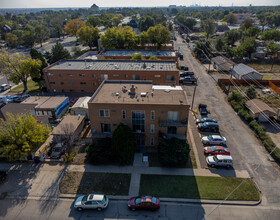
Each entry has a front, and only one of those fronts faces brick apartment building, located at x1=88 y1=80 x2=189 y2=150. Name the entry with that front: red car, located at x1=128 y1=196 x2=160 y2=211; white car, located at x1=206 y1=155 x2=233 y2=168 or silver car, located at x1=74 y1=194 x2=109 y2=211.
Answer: white car, located at x1=206 y1=155 x2=233 y2=168

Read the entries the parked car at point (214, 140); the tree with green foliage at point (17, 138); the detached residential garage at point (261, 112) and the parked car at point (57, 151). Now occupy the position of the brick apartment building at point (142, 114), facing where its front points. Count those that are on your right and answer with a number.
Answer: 2

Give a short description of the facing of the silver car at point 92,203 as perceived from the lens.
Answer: facing to the left of the viewer

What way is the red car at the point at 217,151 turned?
to the viewer's left

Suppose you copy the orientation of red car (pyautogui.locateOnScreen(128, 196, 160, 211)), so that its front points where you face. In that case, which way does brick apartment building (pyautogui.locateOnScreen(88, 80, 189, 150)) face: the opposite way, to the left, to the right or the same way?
to the left

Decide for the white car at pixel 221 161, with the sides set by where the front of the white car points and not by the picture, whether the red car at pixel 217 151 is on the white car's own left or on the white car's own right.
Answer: on the white car's own right

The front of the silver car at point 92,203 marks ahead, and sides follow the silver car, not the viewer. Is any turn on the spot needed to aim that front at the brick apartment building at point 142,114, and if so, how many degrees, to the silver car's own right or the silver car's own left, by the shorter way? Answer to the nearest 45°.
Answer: approximately 135° to the silver car's own right

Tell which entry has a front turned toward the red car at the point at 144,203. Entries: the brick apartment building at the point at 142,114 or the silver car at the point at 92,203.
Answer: the brick apartment building

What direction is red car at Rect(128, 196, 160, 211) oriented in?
to the viewer's left

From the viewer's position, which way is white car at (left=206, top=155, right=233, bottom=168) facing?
facing to the left of the viewer
